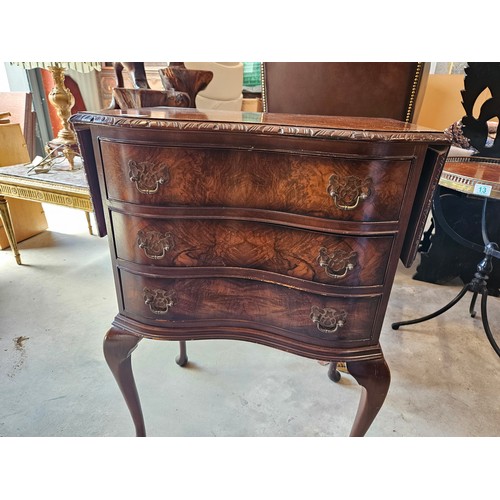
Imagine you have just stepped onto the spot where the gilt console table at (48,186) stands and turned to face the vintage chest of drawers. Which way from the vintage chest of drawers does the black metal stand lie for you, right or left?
left

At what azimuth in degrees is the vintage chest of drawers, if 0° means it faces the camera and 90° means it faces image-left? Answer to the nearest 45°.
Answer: approximately 0°

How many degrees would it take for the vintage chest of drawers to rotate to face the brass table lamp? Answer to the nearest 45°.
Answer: approximately 135° to its right

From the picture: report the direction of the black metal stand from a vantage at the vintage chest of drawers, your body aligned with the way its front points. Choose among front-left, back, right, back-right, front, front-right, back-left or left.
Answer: back-left

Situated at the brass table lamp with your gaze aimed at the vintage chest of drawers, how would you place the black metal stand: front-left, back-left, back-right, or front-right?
front-left

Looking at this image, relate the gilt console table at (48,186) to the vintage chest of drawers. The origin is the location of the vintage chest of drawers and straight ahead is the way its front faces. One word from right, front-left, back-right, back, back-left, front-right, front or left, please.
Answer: back-right
